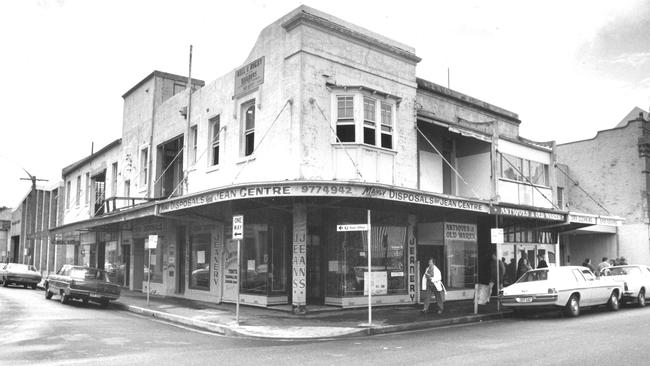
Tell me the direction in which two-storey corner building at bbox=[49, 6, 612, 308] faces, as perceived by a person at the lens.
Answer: facing the viewer

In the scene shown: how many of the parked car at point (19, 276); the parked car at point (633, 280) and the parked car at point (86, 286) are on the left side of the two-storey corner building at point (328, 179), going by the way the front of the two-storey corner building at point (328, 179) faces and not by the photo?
1

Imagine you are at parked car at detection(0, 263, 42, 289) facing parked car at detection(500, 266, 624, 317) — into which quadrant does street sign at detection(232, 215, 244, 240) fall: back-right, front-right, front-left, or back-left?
front-right

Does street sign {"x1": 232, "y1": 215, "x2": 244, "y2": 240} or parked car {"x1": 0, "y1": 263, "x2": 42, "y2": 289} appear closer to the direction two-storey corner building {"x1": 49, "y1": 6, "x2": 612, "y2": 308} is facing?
the street sign

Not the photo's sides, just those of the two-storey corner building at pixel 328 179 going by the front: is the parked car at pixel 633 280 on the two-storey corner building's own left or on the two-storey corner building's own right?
on the two-storey corner building's own left

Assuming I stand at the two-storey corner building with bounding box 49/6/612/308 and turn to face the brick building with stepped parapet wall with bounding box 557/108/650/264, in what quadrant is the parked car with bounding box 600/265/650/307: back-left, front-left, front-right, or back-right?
front-right
